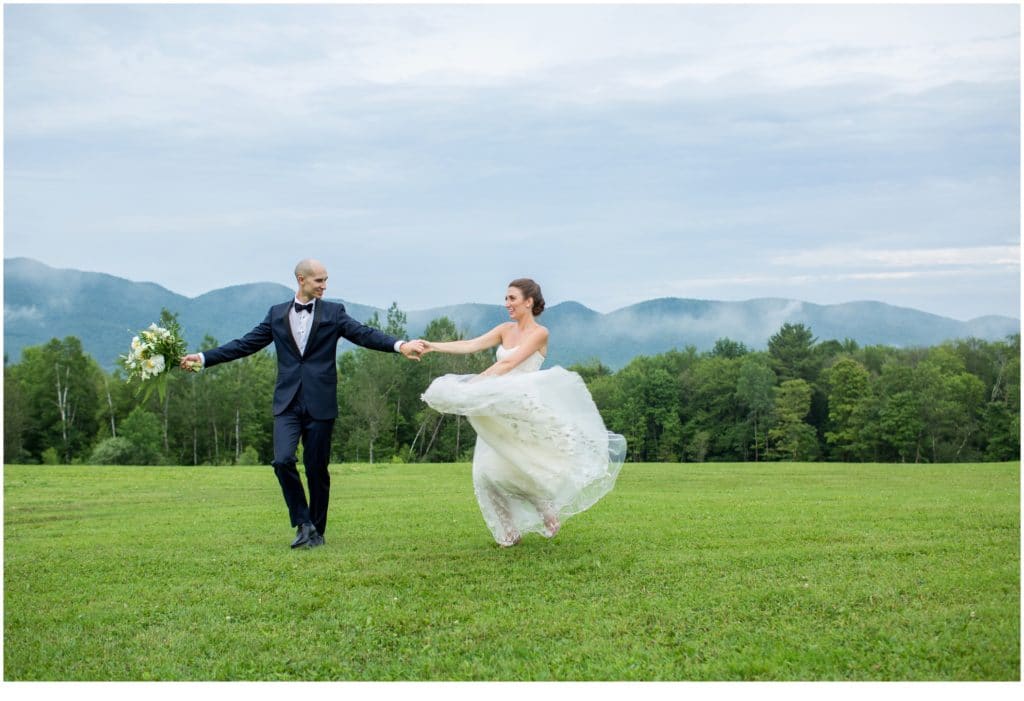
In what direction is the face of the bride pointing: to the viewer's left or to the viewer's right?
to the viewer's left

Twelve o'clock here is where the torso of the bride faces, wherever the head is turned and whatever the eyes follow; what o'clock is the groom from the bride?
The groom is roughly at 2 o'clock from the bride.

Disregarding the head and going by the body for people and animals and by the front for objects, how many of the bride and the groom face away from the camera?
0

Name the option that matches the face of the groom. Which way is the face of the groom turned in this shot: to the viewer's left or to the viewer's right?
to the viewer's right

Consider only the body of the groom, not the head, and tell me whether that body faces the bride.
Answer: no

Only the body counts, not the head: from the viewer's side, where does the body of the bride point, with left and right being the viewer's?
facing the viewer and to the left of the viewer

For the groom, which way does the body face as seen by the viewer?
toward the camera
